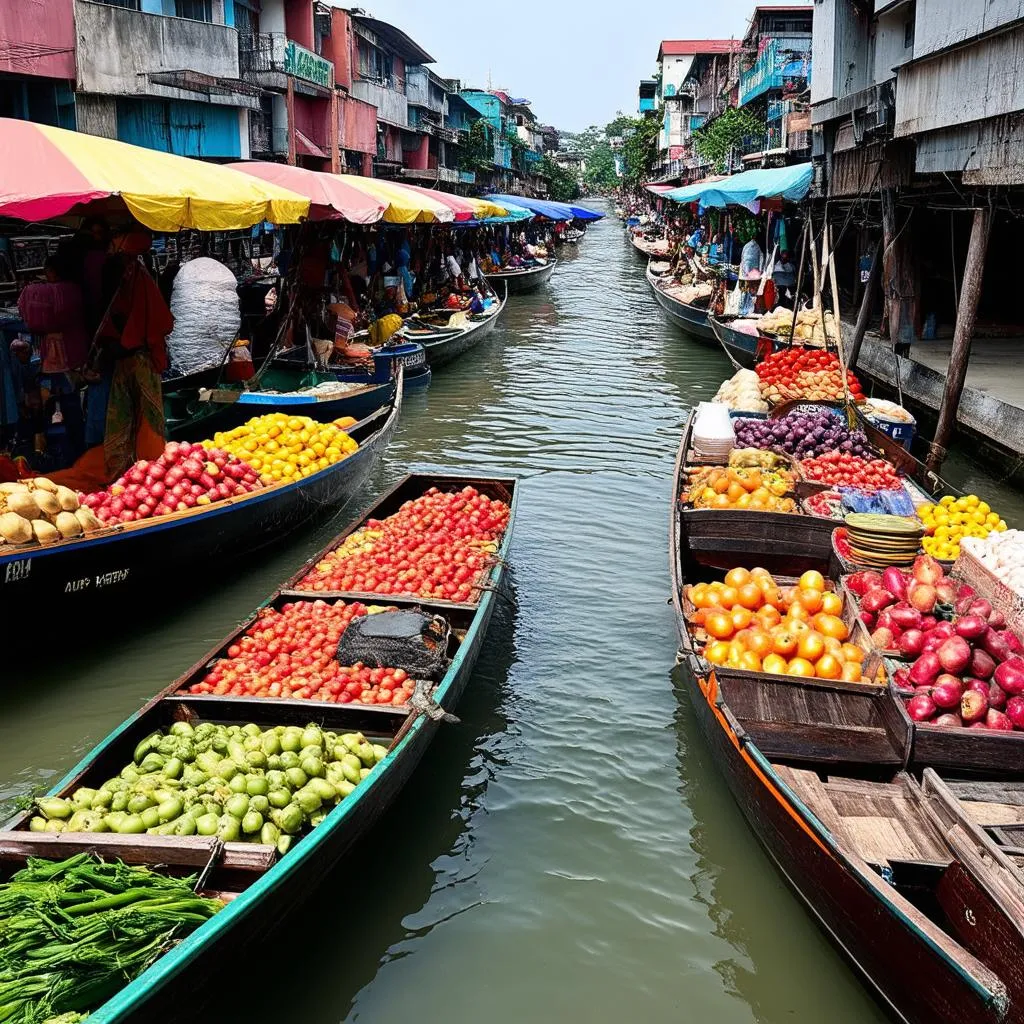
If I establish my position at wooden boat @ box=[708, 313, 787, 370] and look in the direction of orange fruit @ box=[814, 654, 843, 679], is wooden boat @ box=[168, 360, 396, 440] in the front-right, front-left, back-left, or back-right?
front-right

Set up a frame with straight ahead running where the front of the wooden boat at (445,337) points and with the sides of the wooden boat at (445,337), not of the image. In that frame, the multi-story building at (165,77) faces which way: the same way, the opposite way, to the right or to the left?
to the right

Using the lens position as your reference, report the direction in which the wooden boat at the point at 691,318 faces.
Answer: facing away from the viewer and to the left of the viewer

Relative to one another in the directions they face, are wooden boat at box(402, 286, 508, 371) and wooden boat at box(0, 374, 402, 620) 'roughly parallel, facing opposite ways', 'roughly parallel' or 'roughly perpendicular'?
roughly parallel

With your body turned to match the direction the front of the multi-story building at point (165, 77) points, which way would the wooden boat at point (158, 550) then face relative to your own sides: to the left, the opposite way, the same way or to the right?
to the left

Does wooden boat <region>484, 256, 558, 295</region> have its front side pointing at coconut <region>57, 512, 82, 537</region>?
no

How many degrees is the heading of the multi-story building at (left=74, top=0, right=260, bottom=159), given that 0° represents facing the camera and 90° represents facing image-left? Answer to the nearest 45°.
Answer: approximately 315°

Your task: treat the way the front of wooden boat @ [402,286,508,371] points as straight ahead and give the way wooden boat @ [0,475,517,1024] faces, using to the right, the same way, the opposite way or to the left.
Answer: the same way

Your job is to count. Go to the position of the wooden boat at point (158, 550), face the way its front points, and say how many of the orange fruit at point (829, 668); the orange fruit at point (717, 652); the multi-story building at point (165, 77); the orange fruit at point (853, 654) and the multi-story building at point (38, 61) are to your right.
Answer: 3

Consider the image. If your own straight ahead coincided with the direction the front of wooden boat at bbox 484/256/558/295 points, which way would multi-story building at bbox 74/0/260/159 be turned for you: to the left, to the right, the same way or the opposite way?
to the right

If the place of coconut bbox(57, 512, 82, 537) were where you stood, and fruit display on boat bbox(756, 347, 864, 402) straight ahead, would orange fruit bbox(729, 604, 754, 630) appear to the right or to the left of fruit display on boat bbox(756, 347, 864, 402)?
right

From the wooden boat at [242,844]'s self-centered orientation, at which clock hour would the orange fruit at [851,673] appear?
The orange fruit is roughly at 3 o'clock from the wooden boat.

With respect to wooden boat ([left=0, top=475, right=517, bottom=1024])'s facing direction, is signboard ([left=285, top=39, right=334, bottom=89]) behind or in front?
in front

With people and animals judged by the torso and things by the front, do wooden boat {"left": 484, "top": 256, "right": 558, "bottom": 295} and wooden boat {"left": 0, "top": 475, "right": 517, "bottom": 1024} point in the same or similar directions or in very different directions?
same or similar directions

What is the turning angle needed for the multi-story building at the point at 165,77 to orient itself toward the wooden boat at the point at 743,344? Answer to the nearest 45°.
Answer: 0° — it already faces it

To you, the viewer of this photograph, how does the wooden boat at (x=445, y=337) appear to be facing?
facing away from the viewer and to the right of the viewer

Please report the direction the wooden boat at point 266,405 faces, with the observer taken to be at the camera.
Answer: facing to the right of the viewer

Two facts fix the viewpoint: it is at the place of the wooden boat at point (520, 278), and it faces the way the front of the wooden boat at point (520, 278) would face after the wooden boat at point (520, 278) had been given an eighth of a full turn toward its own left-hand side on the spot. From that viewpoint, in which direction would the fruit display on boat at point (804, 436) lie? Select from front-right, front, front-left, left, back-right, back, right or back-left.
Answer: back
